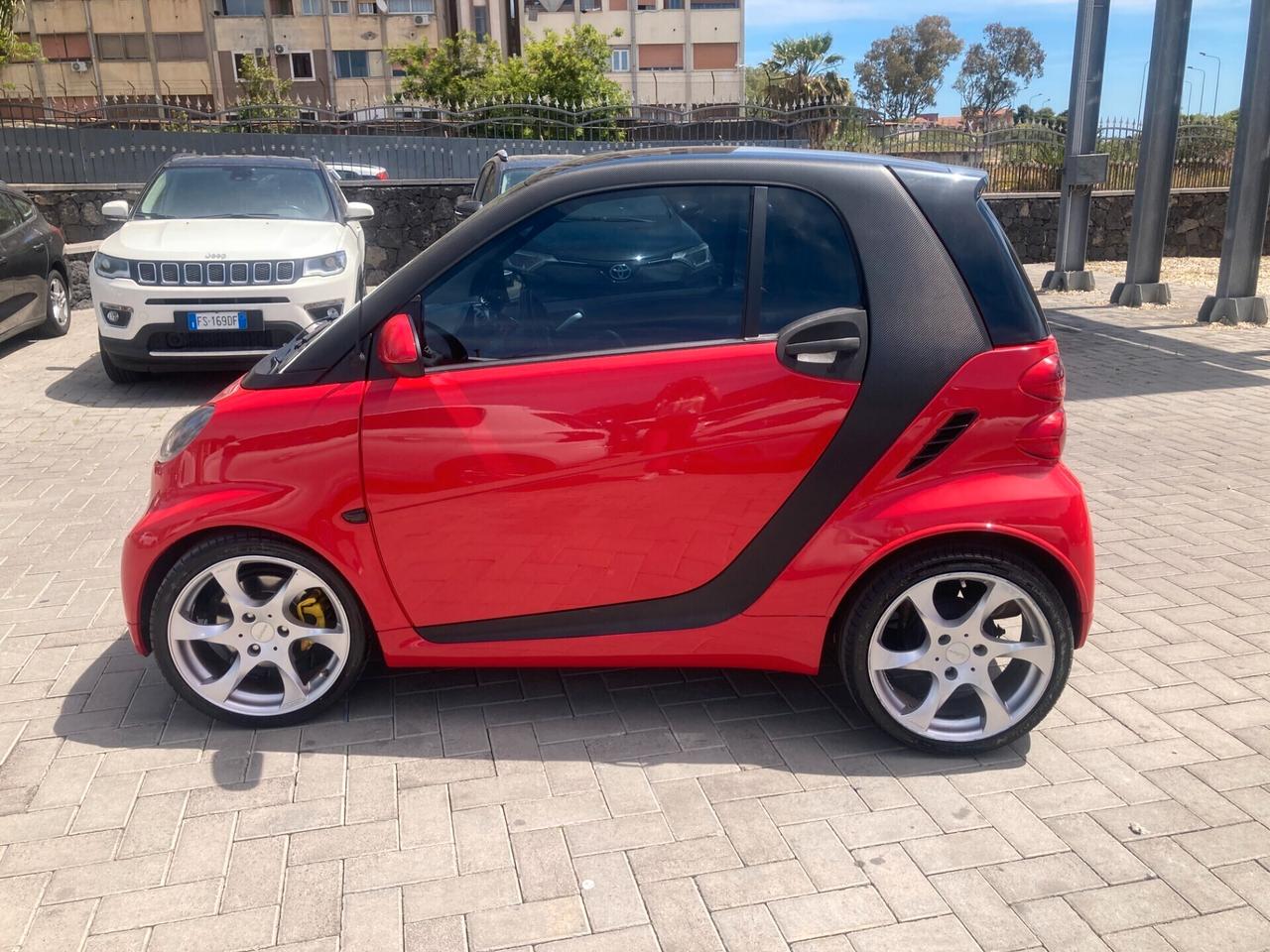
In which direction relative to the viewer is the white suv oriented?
toward the camera

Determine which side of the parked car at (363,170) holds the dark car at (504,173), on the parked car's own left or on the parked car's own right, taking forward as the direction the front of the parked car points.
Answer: on the parked car's own left

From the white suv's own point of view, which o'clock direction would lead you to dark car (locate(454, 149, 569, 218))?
The dark car is roughly at 8 o'clock from the white suv.

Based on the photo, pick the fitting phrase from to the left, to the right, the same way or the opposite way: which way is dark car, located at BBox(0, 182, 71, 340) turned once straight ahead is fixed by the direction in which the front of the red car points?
to the left

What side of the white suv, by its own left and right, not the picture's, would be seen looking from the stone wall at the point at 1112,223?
left

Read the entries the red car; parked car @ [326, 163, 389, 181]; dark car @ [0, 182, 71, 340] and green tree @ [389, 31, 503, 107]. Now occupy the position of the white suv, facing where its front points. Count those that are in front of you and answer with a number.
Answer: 1

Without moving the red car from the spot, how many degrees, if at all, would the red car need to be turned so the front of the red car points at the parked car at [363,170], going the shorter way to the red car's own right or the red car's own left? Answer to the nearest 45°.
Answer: approximately 90° to the red car's own right

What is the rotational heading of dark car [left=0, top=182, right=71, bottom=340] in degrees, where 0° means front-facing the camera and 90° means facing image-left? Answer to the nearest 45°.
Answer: approximately 45°

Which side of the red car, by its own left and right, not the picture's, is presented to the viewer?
left

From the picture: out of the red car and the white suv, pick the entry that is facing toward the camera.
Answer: the white suv

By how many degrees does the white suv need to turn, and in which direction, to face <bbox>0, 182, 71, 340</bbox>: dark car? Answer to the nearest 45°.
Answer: approximately 135° to its right

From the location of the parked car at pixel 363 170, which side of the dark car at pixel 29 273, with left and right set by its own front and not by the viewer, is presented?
back

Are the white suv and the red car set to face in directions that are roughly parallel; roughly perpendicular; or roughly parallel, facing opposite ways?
roughly perpendicular
